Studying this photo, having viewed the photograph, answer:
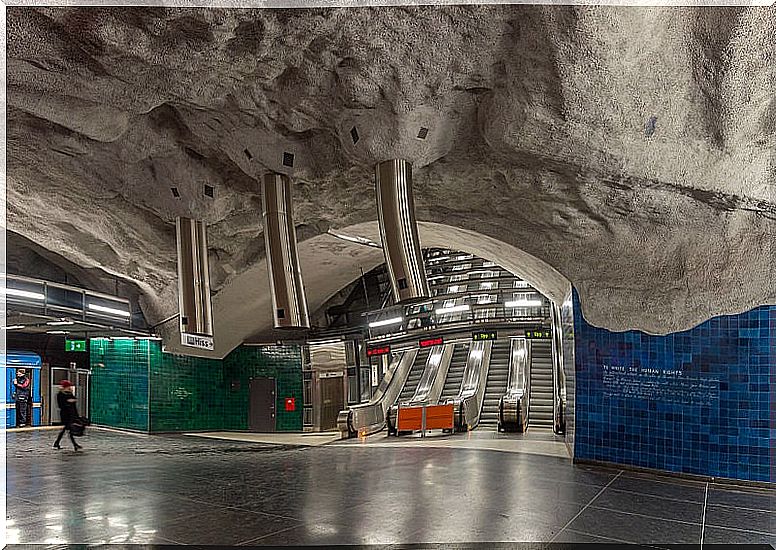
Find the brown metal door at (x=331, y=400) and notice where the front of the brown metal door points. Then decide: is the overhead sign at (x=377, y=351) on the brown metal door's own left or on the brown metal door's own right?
on the brown metal door's own left

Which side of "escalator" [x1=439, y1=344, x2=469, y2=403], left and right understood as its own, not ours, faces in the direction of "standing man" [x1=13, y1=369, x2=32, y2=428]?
right

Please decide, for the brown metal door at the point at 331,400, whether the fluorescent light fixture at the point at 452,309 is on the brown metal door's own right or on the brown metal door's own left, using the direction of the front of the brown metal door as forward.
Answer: on the brown metal door's own left

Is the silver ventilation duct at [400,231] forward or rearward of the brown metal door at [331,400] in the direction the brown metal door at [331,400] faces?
forward

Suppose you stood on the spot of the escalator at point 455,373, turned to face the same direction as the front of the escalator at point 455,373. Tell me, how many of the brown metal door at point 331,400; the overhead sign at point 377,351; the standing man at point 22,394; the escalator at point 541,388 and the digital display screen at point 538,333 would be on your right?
3

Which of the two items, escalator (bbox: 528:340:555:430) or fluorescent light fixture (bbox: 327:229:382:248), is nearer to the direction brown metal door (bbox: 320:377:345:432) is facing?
the fluorescent light fixture

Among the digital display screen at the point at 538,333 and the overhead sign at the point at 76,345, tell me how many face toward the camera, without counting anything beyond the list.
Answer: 2

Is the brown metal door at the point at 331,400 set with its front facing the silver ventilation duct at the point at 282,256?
yes
